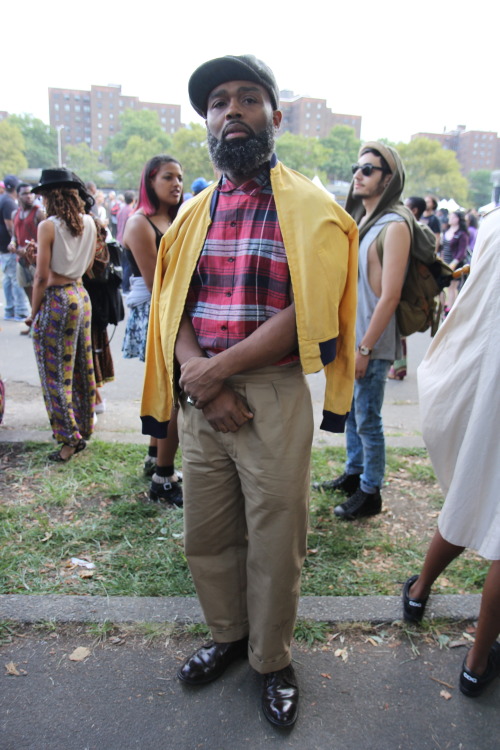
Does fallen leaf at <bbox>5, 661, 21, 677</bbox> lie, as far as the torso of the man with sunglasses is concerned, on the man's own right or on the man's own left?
on the man's own left

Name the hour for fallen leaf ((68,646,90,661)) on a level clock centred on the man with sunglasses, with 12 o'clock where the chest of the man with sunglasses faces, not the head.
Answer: The fallen leaf is roughly at 10 o'clock from the man with sunglasses.

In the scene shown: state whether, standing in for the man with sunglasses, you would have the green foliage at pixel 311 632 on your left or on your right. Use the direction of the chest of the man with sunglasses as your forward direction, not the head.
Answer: on your left

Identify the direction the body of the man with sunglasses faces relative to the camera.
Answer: to the viewer's left

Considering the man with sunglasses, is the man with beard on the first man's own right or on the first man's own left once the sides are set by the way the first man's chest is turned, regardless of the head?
on the first man's own left

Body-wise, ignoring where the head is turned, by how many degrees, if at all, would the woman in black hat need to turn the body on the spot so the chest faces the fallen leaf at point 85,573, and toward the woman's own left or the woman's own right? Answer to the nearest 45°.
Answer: approximately 135° to the woman's own left

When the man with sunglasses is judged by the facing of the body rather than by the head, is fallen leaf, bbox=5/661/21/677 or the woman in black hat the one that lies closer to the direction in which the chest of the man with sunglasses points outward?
the woman in black hat

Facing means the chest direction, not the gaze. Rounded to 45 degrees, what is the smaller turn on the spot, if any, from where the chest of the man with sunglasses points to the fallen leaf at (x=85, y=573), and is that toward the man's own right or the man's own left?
approximately 45° to the man's own left

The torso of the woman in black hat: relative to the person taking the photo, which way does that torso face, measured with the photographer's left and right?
facing away from the viewer and to the left of the viewer

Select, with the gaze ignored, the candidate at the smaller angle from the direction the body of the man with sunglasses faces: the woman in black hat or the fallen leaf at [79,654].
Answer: the woman in black hat

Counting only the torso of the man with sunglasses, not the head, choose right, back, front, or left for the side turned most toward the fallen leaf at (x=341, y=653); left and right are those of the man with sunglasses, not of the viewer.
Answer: left

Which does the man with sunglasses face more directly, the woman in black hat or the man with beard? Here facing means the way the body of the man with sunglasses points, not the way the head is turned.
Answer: the woman in black hat
